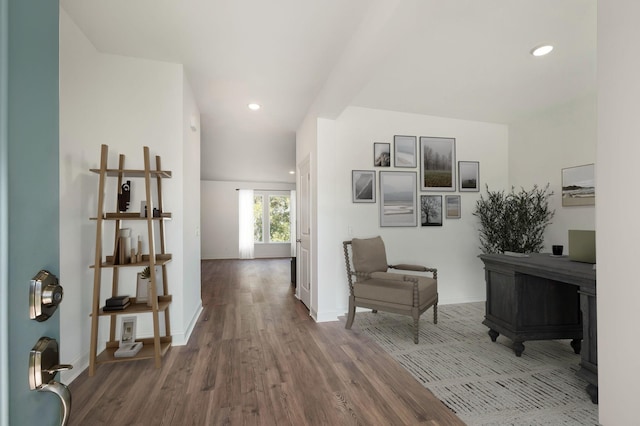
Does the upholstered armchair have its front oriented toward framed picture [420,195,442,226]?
no

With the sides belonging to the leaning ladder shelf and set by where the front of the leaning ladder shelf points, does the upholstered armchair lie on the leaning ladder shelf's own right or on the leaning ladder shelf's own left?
on the leaning ladder shelf's own left

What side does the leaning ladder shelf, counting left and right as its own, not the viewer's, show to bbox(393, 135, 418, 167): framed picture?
left

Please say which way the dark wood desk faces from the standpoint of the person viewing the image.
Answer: facing away from the viewer and to the right of the viewer

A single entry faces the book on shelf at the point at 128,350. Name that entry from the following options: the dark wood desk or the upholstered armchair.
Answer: the dark wood desk

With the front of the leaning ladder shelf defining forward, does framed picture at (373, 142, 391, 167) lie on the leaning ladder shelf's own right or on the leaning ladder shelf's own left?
on the leaning ladder shelf's own left

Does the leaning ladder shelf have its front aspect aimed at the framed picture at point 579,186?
no

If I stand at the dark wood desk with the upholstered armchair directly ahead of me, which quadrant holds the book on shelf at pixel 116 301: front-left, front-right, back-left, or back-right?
front-left

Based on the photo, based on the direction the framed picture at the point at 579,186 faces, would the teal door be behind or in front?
in front

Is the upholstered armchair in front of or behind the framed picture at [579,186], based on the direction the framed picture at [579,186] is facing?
in front

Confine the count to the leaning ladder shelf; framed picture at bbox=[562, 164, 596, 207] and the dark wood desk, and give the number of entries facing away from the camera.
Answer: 0

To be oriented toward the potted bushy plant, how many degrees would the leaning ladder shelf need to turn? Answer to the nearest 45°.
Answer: approximately 90° to its left

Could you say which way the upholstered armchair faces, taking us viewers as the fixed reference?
facing the viewer and to the right of the viewer

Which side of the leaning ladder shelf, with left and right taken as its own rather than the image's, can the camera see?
front

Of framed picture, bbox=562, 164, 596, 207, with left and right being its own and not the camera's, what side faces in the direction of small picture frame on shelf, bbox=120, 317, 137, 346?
front

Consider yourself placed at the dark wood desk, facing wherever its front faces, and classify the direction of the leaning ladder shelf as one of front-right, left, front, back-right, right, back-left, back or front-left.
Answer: front
